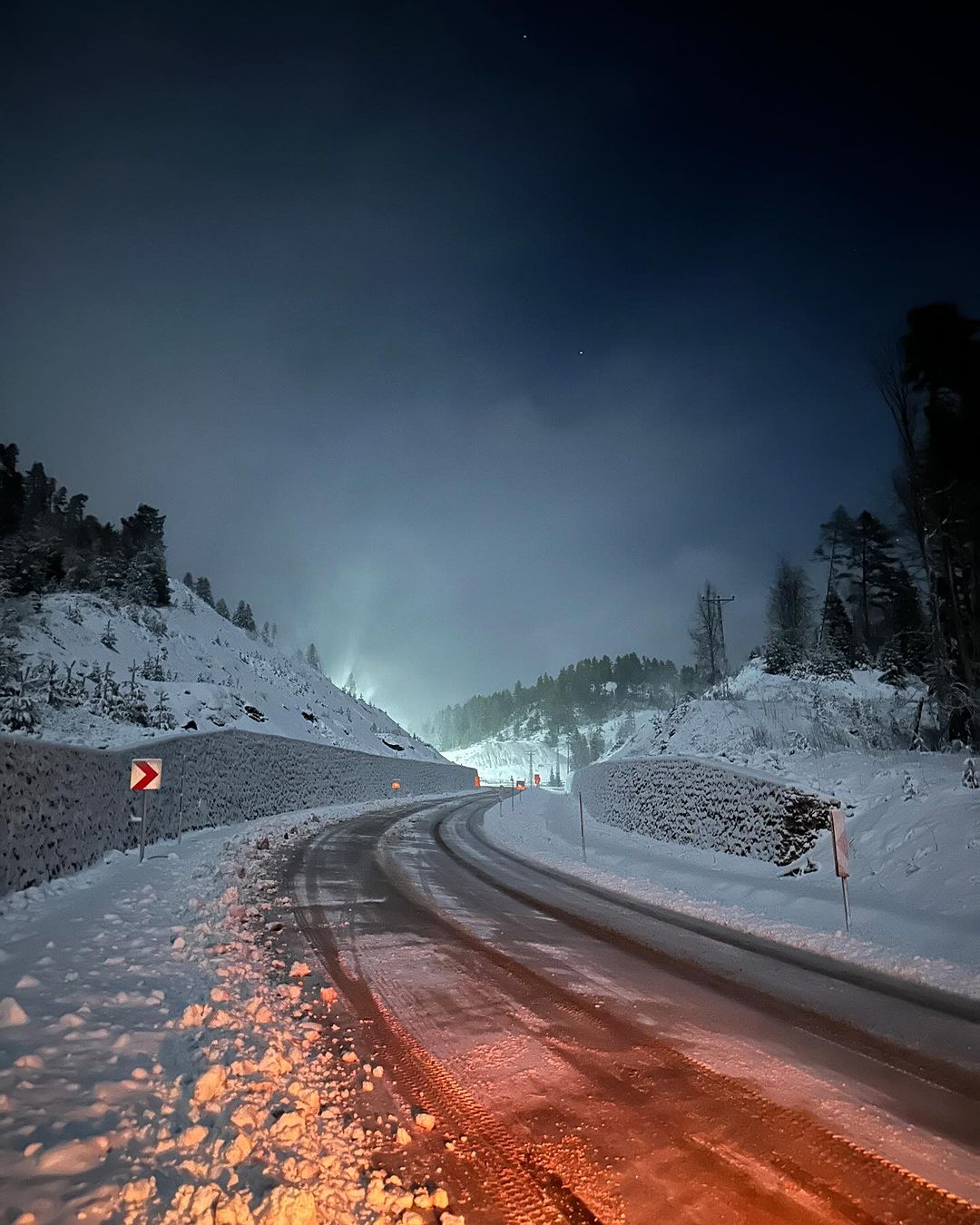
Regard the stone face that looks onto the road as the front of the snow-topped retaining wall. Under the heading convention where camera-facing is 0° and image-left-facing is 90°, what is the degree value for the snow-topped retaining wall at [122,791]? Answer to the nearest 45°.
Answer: approximately 315°

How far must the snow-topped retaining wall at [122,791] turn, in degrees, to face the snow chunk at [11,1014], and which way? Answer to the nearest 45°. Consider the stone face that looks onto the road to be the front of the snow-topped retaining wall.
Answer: approximately 45° to its right

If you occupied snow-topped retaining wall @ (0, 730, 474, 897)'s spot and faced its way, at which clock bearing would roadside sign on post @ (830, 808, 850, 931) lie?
The roadside sign on post is roughly at 12 o'clock from the snow-topped retaining wall.

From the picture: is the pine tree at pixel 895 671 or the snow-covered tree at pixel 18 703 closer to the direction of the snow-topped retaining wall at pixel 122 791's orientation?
the pine tree

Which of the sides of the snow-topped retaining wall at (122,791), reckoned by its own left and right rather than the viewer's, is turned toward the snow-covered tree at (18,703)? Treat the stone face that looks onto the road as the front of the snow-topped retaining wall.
back

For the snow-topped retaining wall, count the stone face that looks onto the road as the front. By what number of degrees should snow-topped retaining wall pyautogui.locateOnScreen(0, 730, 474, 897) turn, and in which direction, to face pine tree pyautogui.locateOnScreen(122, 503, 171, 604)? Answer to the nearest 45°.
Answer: approximately 135° to its left
